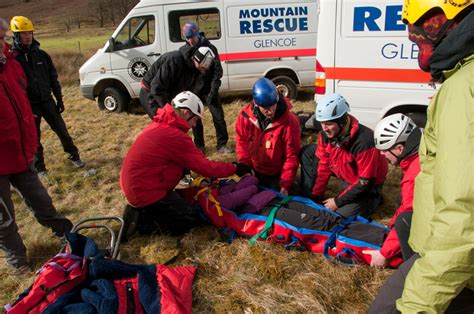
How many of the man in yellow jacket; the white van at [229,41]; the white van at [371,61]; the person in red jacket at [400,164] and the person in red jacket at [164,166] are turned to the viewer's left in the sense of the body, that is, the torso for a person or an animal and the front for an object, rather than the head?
3

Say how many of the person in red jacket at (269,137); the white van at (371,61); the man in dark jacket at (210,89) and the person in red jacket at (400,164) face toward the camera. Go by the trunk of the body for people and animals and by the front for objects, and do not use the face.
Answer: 2

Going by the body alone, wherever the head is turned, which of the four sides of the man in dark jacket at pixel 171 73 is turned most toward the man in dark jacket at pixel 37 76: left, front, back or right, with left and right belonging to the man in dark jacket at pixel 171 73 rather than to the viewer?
back

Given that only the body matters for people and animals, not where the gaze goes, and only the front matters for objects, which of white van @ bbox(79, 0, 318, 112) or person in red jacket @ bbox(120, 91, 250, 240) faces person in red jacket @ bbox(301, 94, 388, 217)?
person in red jacket @ bbox(120, 91, 250, 240)

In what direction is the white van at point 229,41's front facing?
to the viewer's left

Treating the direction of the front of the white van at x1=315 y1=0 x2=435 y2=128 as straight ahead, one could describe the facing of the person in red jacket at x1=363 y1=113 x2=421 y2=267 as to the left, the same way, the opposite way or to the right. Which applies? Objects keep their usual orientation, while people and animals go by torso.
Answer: the opposite way

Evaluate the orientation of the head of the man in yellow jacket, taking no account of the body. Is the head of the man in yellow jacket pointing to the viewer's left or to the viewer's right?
to the viewer's left

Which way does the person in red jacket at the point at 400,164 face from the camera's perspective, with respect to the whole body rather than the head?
to the viewer's left

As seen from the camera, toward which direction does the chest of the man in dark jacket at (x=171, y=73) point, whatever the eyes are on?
to the viewer's right

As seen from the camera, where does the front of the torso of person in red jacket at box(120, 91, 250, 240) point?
to the viewer's right

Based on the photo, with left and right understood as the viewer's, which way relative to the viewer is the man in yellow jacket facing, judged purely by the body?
facing to the left of the viewer

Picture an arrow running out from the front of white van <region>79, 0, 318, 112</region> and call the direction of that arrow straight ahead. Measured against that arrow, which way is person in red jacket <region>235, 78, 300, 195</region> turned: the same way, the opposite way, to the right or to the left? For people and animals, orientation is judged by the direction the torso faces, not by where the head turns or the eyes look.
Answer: to the left
